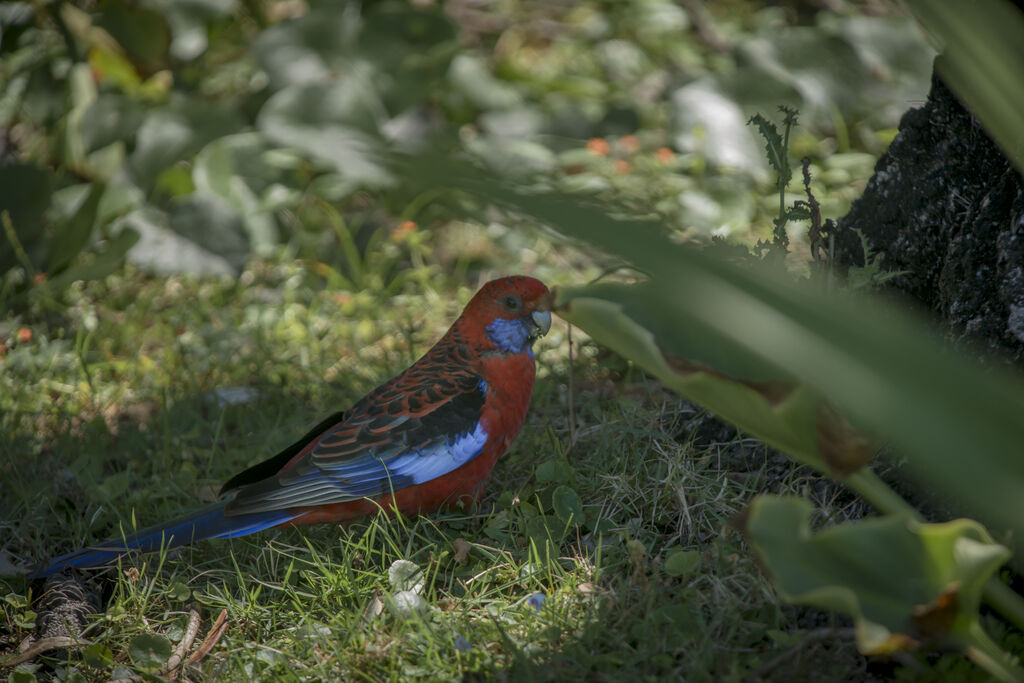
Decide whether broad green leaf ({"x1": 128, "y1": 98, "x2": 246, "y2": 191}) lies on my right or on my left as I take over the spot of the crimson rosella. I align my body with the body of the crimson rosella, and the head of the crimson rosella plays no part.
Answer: on my left

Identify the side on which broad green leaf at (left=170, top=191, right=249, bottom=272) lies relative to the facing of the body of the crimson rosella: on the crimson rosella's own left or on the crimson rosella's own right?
on the crimson rosella's own left

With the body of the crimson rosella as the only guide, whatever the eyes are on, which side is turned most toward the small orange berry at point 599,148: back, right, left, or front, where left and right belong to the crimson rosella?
left

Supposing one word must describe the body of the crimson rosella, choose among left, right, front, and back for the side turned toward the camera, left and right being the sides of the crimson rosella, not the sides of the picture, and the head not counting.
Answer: right

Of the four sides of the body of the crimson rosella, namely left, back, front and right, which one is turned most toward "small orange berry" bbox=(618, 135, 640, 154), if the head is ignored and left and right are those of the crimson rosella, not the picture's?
left

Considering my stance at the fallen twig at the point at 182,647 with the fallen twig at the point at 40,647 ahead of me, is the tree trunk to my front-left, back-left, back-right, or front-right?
back-right
